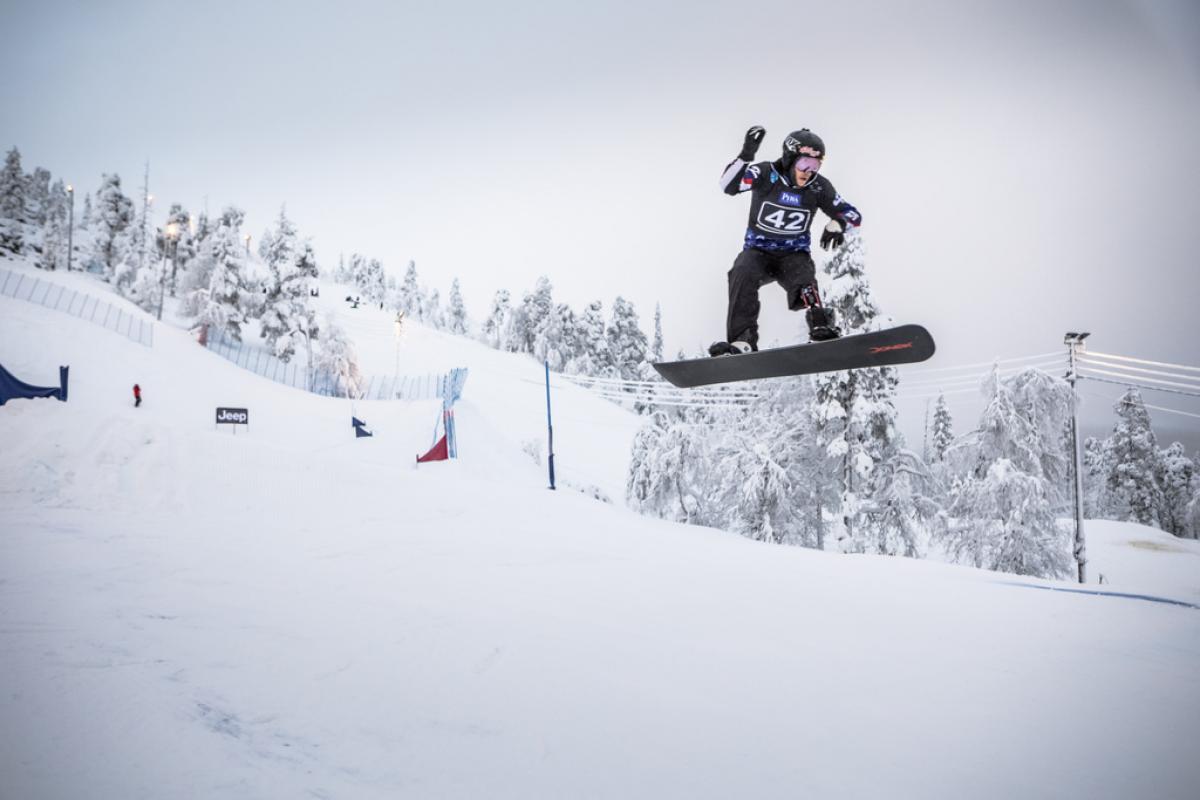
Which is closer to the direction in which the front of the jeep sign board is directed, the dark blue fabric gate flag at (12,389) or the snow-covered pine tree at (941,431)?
the dark blue fabric gate flag

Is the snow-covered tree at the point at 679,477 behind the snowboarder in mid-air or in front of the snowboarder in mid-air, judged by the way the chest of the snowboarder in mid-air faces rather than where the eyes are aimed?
behind

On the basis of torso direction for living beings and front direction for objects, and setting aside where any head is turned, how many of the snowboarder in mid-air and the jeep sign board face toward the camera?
2

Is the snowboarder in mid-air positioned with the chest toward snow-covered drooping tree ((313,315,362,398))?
no

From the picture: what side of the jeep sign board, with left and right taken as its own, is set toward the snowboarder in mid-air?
front

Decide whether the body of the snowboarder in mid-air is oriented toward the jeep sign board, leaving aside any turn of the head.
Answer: no

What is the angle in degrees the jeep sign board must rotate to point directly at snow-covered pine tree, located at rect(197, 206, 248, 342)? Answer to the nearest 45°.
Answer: approximately 180°

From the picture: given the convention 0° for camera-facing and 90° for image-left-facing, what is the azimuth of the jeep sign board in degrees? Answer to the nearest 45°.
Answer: approximately 0°

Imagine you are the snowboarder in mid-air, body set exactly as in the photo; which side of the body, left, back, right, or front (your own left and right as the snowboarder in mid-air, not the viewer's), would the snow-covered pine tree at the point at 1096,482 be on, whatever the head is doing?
back

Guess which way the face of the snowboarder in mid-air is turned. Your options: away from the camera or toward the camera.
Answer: toward the camera

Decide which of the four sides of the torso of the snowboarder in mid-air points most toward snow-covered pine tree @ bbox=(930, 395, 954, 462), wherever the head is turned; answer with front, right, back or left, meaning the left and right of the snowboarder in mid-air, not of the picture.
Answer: back

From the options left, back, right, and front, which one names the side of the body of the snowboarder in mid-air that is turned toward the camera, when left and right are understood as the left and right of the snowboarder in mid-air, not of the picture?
front

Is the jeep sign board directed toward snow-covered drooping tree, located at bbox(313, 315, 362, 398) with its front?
no

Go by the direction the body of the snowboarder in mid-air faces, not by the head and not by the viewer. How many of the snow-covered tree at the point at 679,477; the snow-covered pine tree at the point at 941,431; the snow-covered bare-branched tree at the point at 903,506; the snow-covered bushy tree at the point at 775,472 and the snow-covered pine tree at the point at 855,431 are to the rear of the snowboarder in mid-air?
5

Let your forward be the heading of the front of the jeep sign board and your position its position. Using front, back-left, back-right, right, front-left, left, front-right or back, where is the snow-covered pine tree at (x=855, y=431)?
front-left
